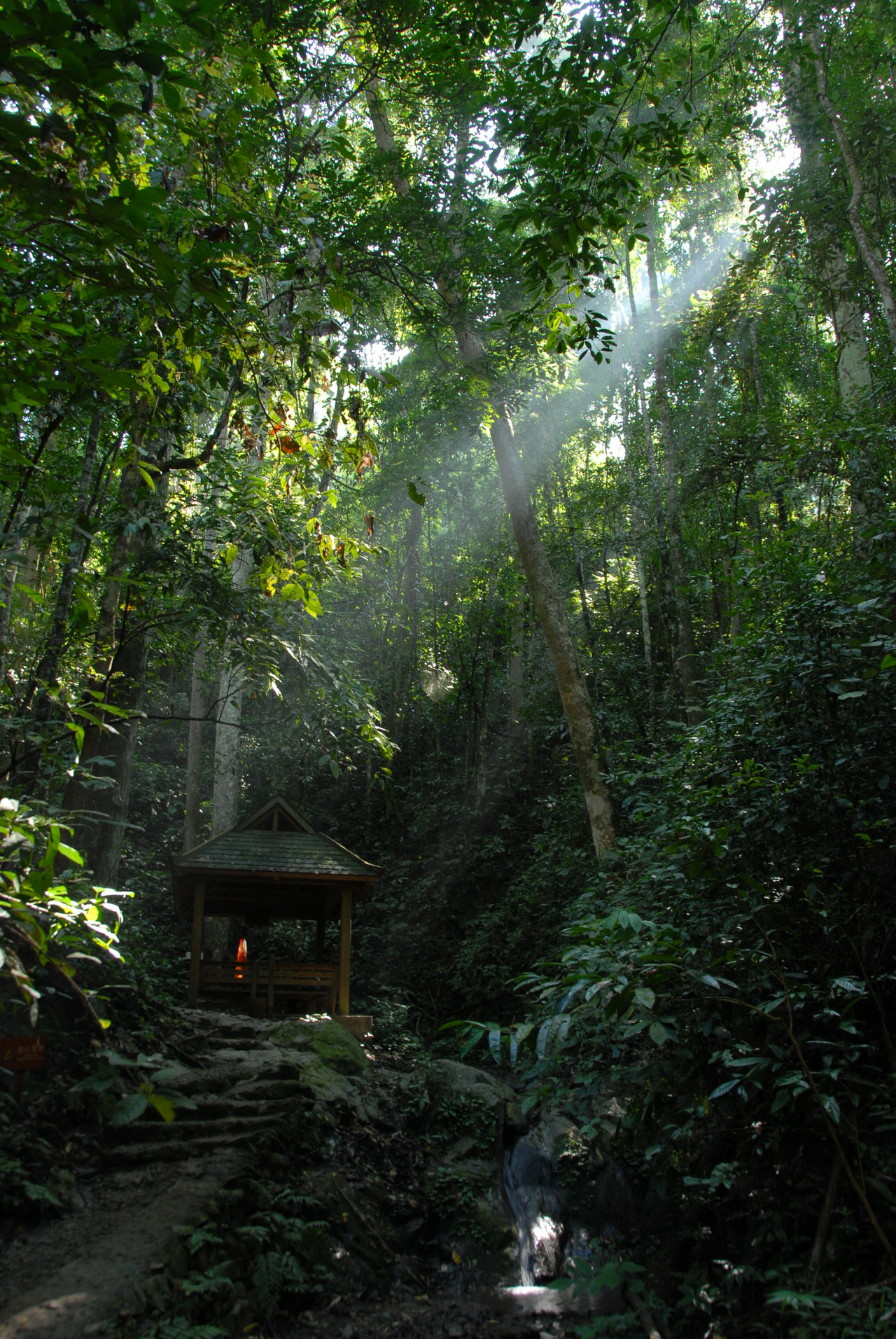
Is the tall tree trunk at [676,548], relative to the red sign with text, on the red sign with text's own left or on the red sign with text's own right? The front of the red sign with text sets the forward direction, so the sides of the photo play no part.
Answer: on the red sign with text's own left

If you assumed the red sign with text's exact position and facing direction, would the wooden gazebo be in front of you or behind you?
behind

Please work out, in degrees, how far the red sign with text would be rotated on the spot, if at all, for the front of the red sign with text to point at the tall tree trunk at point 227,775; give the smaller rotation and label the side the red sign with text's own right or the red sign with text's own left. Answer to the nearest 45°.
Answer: approximately 180°

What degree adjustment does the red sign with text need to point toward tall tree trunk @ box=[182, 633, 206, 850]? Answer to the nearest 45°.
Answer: approximately 180°

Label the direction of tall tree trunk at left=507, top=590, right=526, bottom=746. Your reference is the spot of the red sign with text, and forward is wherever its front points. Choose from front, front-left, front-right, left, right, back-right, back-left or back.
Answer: back-left

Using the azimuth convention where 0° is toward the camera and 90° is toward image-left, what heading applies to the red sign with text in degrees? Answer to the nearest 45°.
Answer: approximately 0°
